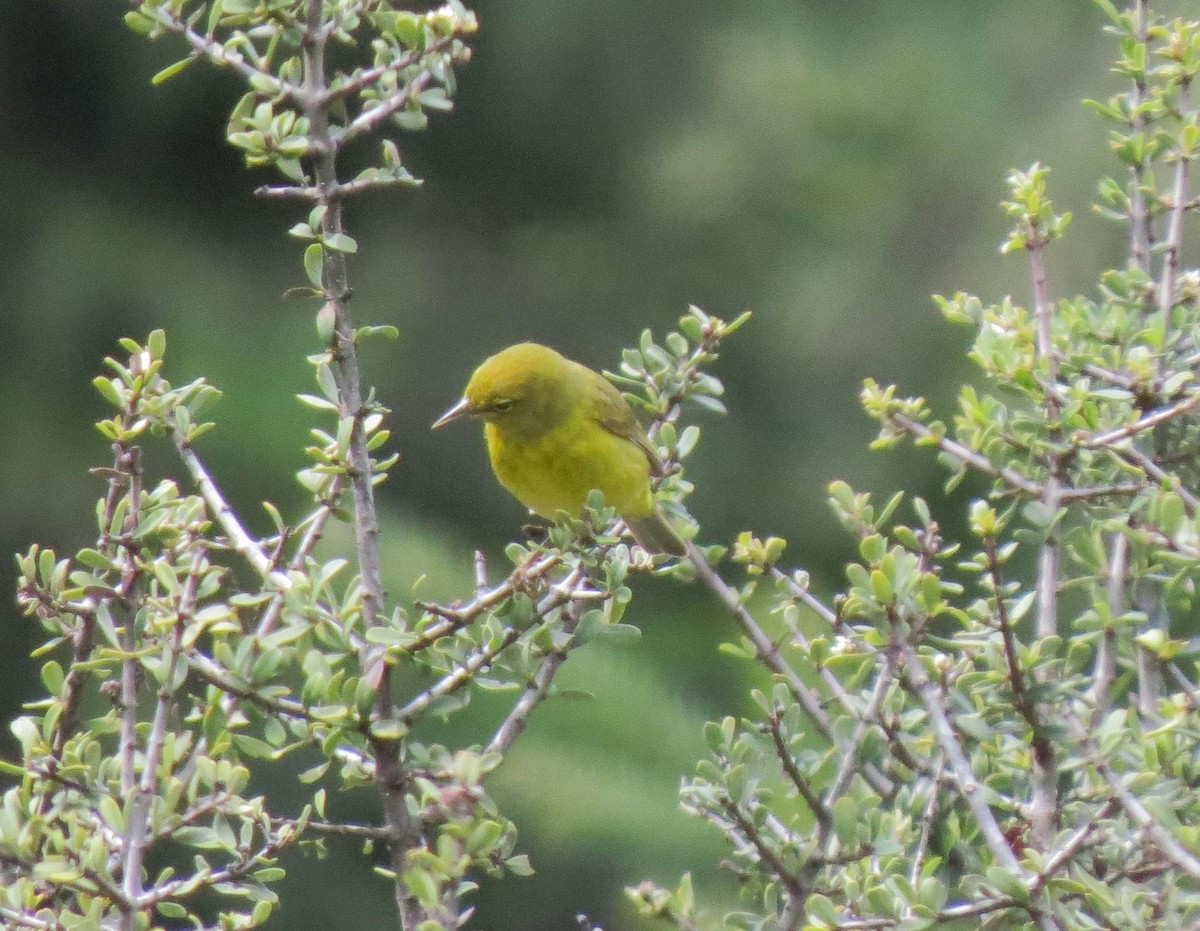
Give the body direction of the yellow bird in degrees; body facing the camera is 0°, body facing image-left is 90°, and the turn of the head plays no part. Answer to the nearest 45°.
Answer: approximately 45°
